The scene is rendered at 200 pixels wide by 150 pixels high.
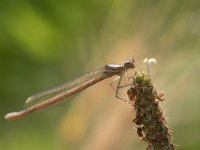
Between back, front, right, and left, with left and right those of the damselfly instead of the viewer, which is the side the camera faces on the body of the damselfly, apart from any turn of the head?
right
